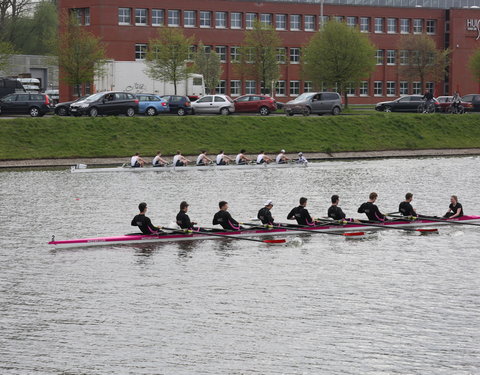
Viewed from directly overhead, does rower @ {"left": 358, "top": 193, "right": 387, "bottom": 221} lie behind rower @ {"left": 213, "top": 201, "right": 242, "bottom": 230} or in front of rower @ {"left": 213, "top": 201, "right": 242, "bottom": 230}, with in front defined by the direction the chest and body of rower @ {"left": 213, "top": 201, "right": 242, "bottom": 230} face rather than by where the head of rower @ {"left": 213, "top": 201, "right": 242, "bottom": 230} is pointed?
in front

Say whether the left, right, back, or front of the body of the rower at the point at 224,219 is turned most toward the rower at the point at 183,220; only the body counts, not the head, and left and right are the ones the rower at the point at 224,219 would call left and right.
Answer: back

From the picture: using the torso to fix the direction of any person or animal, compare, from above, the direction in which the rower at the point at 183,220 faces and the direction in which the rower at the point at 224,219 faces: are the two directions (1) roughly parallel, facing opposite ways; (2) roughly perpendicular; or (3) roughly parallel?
roughly parallel

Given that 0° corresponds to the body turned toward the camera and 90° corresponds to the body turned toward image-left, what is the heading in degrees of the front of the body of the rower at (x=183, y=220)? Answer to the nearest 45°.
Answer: approximately 270°

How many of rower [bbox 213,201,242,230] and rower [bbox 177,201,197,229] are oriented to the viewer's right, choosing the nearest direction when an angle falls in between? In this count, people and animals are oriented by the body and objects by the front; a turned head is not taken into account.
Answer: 2

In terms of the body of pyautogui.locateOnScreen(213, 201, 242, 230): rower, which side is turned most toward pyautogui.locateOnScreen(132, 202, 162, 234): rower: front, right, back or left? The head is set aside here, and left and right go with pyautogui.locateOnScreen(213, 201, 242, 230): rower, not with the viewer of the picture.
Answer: back

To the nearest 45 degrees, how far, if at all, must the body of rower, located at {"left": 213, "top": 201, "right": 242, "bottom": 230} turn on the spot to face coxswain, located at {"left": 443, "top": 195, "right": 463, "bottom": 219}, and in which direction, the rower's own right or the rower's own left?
0° — they already face them

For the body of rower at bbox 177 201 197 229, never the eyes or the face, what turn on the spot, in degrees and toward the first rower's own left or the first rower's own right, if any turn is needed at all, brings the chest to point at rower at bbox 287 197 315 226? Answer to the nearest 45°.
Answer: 0° — they already face them

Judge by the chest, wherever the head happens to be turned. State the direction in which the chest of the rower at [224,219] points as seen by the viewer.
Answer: to the viewer's right

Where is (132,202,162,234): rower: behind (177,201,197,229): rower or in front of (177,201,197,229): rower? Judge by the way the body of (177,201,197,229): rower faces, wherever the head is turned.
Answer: behind

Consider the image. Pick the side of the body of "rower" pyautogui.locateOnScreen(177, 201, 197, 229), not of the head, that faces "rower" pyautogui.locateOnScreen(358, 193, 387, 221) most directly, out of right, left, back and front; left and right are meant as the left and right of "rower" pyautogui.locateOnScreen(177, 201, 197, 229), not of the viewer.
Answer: front
